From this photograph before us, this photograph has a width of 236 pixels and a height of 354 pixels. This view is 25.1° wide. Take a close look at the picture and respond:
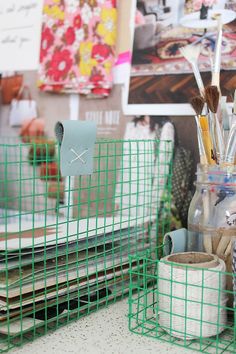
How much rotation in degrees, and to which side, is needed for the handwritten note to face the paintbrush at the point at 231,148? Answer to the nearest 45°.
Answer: approximately 45° to its left

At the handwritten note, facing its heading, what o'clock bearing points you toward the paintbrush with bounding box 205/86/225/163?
The paintbrush is roughly at 11 o'clock from the handwritten note.

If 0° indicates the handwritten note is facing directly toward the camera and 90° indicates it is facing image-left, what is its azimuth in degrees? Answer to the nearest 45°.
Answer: approximately 0°

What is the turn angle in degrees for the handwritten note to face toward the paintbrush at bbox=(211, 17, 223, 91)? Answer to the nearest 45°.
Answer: approximately 45° to its left

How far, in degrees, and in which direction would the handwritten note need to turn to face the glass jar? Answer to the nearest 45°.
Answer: approximately 45° to its left
